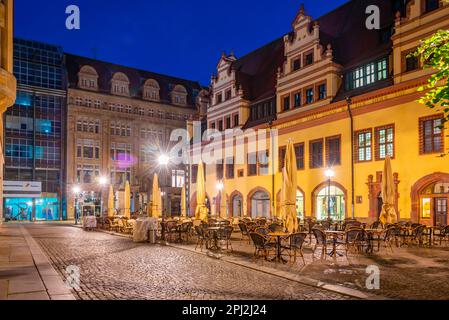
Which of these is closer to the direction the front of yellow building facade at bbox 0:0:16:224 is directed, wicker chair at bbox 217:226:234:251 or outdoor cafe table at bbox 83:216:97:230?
the wicker chair

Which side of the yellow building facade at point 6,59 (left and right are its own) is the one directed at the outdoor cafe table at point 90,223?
left

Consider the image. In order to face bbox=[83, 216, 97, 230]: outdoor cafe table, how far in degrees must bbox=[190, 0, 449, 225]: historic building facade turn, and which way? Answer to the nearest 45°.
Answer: approximately 45° to its right

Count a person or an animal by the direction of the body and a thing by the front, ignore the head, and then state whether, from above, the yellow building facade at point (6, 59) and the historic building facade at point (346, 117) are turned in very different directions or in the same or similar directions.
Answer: very different directions

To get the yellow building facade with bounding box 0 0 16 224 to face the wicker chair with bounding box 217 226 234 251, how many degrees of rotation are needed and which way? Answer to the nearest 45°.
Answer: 0° — it already faces it

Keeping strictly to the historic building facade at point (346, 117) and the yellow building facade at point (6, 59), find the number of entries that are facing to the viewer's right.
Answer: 1

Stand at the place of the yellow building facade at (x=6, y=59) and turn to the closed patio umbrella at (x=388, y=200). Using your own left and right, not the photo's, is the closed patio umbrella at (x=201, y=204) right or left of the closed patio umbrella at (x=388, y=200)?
left

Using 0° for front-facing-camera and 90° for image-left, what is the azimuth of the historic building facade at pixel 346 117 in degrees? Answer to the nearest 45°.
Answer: approximately 45°

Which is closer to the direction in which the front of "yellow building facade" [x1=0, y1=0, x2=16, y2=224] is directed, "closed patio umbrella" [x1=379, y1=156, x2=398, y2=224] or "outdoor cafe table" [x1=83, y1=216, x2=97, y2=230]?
the closed patio umbrella

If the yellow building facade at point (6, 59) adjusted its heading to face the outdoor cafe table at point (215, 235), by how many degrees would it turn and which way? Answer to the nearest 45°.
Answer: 0° — it already faces it

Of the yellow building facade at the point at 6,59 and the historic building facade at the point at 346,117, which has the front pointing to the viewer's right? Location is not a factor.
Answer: the yellow building facade

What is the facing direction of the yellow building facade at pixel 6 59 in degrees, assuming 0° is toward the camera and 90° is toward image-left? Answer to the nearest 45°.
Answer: approximately 270°
